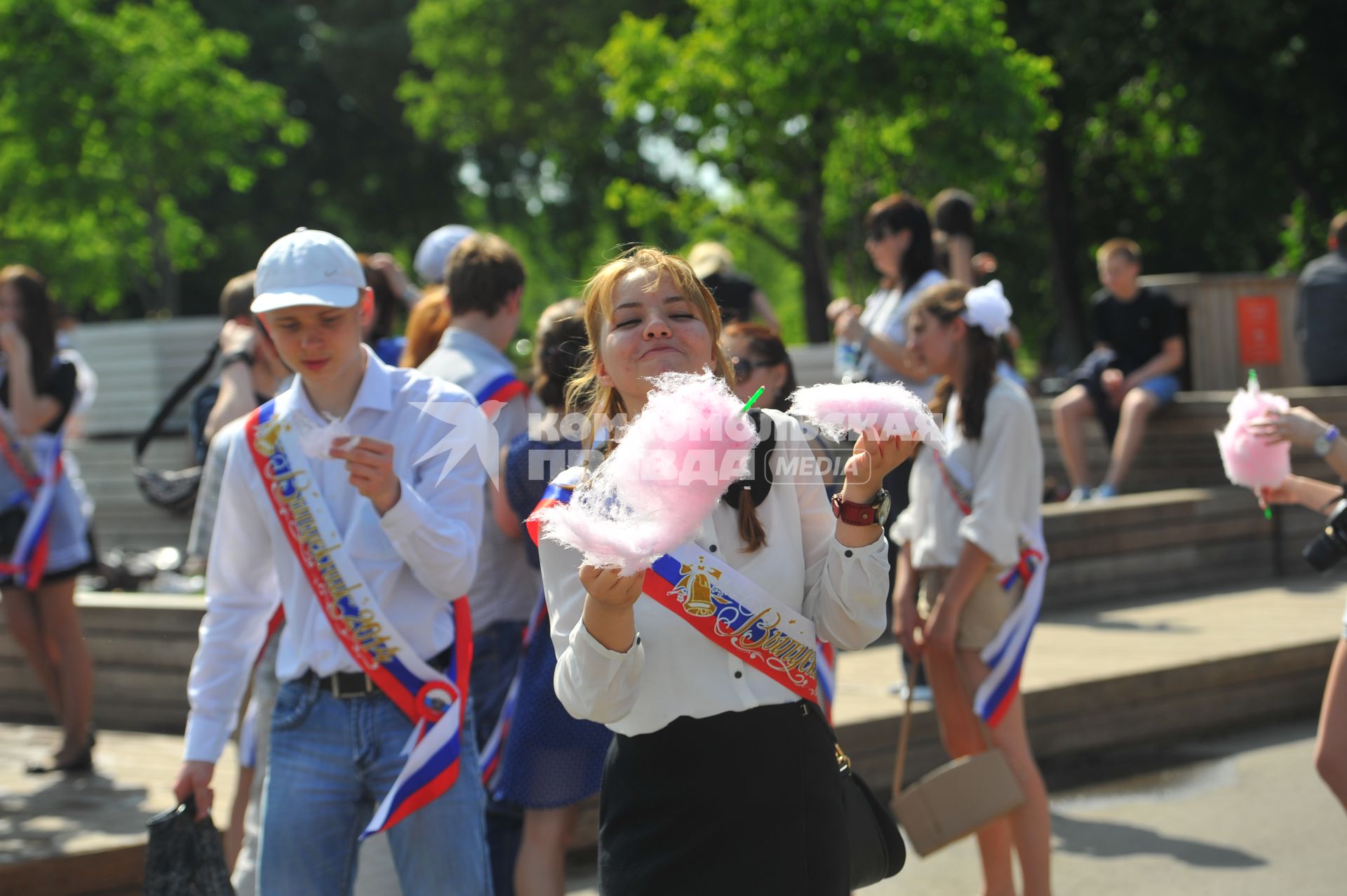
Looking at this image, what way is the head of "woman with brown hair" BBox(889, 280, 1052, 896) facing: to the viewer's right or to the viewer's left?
to the viewer's left

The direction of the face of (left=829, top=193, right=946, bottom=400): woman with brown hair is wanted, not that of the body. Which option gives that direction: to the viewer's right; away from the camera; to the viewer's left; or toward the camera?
to the viewer's left

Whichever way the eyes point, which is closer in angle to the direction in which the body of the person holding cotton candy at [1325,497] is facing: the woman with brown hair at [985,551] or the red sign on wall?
the woman with brown hair

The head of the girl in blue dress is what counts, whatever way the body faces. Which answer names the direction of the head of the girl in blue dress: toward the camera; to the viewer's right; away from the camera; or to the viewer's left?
away from the camera

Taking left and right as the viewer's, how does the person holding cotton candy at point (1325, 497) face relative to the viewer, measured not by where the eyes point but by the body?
facing to the left of the viewer

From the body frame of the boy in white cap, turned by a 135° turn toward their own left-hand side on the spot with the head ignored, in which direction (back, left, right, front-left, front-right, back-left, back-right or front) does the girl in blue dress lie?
front

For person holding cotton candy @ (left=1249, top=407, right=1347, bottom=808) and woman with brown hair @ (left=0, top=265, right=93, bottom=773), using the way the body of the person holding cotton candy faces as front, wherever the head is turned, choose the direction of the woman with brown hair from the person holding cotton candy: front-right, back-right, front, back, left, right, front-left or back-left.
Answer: front

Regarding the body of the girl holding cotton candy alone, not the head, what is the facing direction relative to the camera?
toward the camera

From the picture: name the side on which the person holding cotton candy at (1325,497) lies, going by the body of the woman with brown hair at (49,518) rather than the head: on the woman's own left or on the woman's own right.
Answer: on the woman's own left

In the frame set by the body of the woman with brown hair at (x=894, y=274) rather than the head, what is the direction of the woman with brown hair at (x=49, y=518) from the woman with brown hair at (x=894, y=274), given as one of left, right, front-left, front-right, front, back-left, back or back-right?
front

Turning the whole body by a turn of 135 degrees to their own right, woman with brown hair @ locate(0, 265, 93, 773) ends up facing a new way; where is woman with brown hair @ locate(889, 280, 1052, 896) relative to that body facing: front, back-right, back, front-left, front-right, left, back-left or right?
right

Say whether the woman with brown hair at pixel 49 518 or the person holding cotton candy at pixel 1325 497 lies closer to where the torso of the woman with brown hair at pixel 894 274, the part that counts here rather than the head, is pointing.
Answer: the woman with brown hair

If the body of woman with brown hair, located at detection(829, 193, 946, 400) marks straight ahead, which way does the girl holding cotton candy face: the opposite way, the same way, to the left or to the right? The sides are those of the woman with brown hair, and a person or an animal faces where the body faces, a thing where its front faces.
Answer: to the left

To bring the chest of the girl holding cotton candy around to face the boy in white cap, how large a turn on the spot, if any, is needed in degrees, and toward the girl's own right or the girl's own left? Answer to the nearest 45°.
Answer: approximately 135° to the girl's own right

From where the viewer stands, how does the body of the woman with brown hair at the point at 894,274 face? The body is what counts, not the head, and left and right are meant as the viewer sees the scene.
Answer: facing to the left of the viewer
